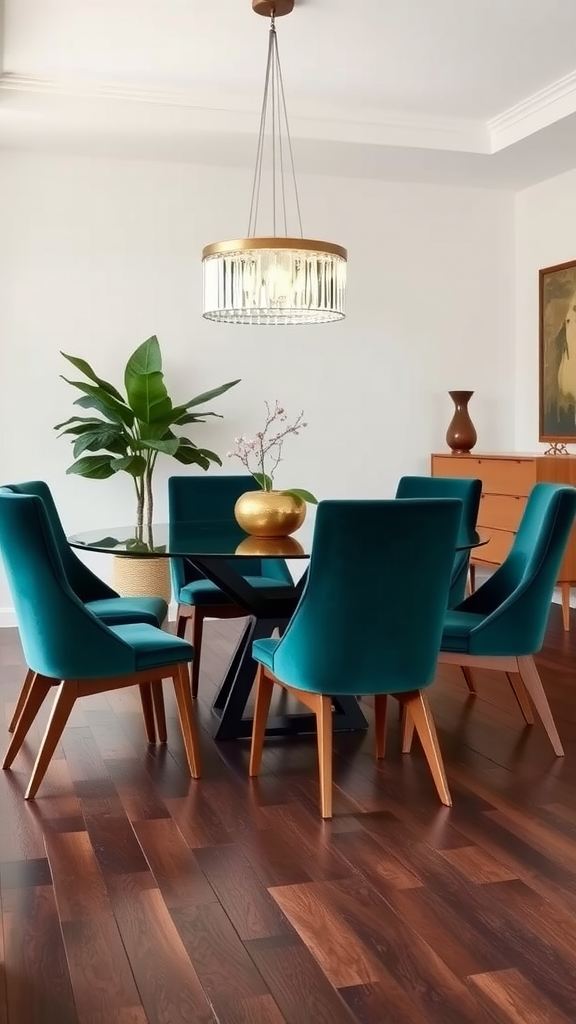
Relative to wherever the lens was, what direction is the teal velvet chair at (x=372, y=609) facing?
facing away from the viewer and to the left of the viewer

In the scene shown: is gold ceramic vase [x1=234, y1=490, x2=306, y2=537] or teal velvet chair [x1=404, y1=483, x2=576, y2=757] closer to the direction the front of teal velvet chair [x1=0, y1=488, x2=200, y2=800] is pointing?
the gold ceramic vase

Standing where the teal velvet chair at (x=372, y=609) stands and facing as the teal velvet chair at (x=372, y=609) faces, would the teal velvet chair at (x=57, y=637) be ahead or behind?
ahead

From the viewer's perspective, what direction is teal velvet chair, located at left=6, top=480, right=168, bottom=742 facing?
to the viewer's right

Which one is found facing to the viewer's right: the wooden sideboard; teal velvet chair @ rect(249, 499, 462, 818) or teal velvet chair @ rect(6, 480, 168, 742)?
teal velvet chair @ rect(6, 480, 168, 742)

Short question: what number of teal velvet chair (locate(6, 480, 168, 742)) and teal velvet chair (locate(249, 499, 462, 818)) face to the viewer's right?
1

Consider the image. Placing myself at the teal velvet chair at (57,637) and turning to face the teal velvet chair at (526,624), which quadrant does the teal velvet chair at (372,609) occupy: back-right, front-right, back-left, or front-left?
front-right

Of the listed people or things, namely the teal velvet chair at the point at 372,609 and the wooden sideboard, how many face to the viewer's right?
0

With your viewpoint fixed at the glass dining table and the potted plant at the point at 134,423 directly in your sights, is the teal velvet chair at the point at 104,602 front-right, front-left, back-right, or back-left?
front-left

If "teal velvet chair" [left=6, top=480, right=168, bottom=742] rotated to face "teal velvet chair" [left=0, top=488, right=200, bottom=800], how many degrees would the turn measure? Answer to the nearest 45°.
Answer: approximately 90° to its right

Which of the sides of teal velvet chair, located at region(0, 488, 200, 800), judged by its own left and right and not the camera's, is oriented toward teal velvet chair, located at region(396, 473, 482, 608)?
front

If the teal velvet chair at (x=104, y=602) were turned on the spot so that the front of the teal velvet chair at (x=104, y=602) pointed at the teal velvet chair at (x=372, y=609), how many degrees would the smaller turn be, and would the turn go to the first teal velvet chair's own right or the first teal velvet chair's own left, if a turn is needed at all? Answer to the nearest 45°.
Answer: approximately 45° to the first teal velvet chair's own right

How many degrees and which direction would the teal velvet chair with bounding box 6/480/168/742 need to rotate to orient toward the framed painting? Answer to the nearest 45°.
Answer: approximately 45° to its left

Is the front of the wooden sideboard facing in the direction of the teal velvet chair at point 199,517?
yes

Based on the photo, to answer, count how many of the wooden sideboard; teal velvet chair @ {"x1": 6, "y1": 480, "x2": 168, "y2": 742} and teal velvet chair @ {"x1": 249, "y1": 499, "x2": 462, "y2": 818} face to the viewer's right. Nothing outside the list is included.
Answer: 1

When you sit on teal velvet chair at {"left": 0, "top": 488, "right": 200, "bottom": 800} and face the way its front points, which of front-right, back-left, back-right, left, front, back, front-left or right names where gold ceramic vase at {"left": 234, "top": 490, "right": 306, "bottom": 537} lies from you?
front
